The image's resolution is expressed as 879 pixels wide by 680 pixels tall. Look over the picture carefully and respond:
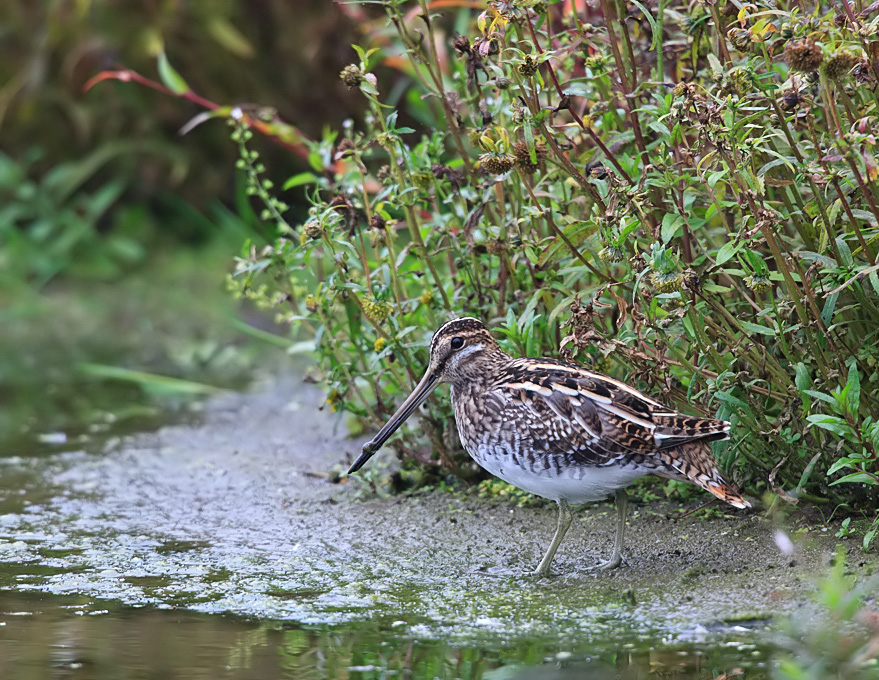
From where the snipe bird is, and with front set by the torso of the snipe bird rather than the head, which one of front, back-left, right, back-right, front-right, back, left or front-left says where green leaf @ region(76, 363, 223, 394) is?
front-right

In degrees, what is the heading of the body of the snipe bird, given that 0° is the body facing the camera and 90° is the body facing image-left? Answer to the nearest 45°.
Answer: approximately 90°
